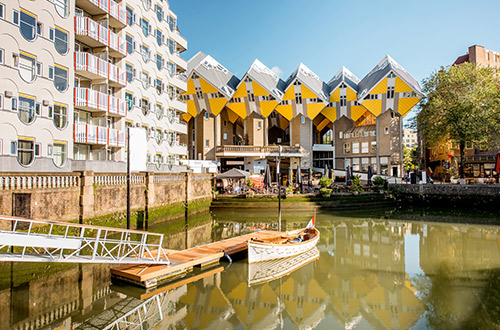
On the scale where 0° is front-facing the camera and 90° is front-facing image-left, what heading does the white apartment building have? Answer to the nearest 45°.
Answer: approximately 315°

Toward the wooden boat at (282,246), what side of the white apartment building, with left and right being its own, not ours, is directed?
front

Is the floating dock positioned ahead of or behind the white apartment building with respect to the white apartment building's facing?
ahead

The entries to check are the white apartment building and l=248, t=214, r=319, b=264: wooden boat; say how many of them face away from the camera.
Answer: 0
